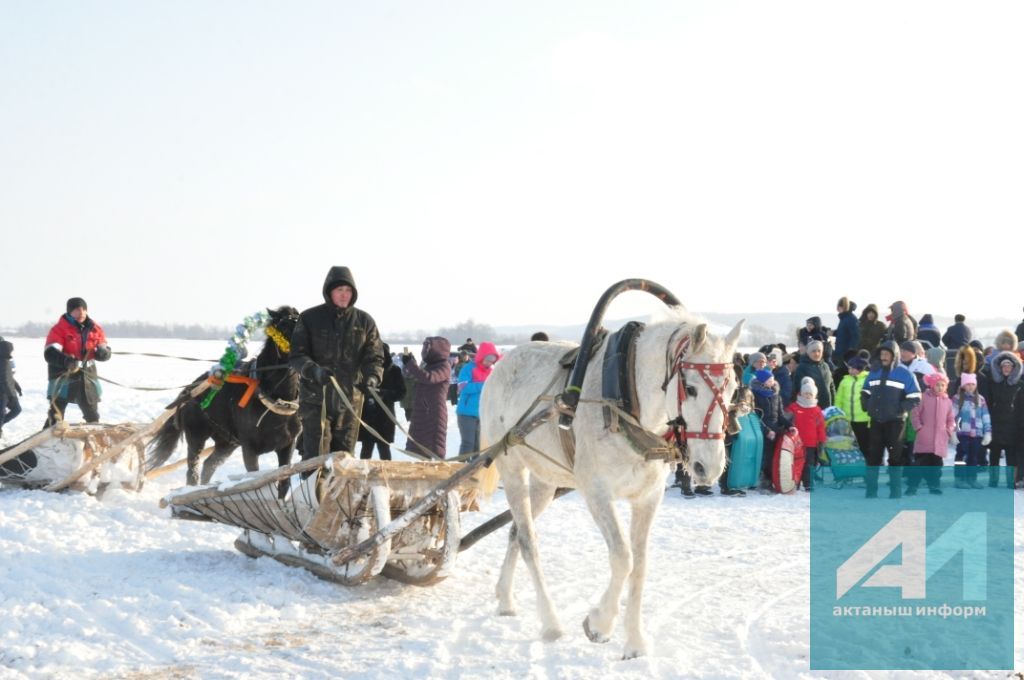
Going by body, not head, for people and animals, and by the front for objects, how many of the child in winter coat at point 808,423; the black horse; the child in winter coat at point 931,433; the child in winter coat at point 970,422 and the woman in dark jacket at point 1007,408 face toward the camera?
4

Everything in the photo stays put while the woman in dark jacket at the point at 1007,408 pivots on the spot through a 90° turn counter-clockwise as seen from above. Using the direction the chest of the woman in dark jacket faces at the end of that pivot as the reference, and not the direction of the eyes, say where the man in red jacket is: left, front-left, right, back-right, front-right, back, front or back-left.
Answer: back-right

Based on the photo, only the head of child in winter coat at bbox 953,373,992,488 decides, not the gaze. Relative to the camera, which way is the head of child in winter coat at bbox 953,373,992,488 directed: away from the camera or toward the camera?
toward the camera

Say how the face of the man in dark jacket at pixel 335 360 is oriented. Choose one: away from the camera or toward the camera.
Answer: toward the camera

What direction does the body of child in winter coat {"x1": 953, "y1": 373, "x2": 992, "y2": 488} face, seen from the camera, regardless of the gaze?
toward the camera

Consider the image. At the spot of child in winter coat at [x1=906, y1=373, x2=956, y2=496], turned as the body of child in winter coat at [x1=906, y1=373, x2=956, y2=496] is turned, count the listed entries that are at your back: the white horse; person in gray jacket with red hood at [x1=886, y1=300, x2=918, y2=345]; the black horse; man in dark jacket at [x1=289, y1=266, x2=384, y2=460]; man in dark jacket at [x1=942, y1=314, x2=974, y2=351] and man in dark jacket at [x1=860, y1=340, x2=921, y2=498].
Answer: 2

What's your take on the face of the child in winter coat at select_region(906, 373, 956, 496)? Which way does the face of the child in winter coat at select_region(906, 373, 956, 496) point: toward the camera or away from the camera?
toward the camera

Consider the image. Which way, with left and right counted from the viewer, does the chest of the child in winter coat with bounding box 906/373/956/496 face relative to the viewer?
facing the viewer

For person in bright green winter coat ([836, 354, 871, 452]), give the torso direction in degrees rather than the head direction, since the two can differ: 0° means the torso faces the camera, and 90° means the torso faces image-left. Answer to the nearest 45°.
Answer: approximately 45°
